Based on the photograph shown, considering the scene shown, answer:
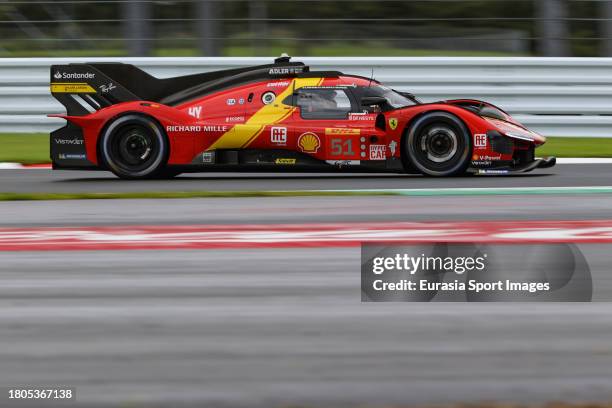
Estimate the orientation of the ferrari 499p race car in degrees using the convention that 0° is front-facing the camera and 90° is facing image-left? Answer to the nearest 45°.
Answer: approximately 270°
